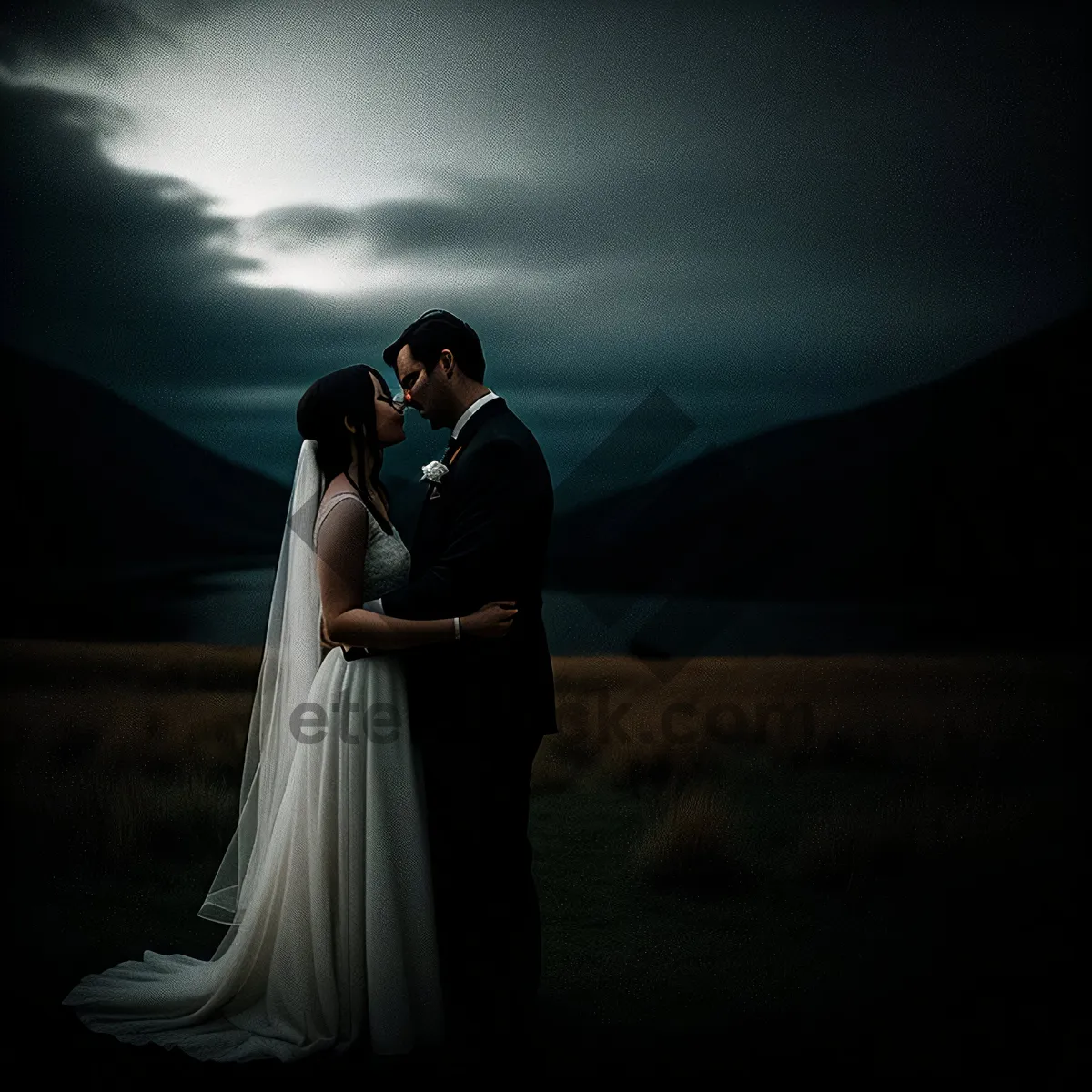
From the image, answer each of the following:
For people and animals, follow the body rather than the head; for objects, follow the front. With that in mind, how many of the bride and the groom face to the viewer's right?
1

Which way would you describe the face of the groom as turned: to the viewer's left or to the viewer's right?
to the viewer's left

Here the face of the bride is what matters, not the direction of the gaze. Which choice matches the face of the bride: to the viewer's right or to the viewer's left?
to the viewer's right

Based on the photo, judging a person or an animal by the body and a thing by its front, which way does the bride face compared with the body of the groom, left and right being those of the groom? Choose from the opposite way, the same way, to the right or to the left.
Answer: the opposite way

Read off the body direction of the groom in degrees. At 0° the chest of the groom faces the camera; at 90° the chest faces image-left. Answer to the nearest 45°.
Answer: approximately 90°

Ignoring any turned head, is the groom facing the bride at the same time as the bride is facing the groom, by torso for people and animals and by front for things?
yes

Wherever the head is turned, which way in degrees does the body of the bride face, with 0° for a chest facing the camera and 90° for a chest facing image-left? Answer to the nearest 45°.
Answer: approximately 270°

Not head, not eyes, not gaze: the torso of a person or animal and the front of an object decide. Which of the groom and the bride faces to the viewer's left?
the groom
